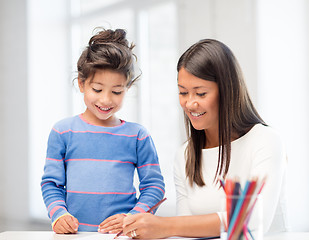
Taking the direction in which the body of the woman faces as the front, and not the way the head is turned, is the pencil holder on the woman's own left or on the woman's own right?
on the woman's own left

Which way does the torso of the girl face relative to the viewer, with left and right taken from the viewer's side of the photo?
facing the viewer

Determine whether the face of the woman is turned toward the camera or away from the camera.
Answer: toward the camera

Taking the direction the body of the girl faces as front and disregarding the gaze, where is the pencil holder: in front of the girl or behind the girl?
in front

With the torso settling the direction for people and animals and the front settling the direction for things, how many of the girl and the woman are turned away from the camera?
0
